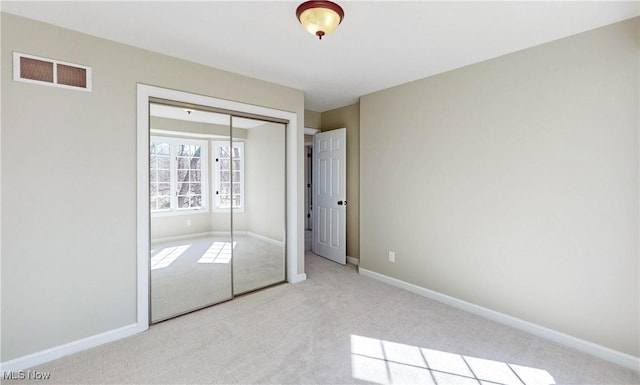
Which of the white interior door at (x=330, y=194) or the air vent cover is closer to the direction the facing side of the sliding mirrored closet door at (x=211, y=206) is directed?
the white interior door

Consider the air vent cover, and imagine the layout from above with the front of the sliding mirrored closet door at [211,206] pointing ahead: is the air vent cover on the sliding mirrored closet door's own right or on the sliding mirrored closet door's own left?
on the sliding mirrored closet door's own right

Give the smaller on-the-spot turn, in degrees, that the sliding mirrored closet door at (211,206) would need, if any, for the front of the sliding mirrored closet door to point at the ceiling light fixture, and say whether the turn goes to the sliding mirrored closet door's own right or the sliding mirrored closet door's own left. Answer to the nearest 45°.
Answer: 0° — it already faces it

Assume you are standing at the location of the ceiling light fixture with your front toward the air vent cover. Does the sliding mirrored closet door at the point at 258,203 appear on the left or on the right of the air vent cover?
right

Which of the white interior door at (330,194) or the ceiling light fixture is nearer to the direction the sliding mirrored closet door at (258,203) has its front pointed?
the ceiling light fixture

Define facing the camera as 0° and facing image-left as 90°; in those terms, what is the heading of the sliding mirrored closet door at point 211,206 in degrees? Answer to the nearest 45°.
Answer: approximately 315°

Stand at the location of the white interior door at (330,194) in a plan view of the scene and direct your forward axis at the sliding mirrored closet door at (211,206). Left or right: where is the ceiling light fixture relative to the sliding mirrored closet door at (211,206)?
left

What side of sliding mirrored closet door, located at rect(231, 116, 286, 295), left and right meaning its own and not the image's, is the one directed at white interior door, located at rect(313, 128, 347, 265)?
left

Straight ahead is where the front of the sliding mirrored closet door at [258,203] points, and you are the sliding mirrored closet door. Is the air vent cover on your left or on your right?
on your right

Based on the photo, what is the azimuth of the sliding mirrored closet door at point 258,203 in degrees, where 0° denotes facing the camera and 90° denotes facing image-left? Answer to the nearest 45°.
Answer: approximately 315°

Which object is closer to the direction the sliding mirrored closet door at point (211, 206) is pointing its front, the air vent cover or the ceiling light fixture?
the ceiling light fixture

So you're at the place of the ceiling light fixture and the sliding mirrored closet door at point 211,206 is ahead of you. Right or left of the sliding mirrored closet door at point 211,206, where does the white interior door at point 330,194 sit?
right
